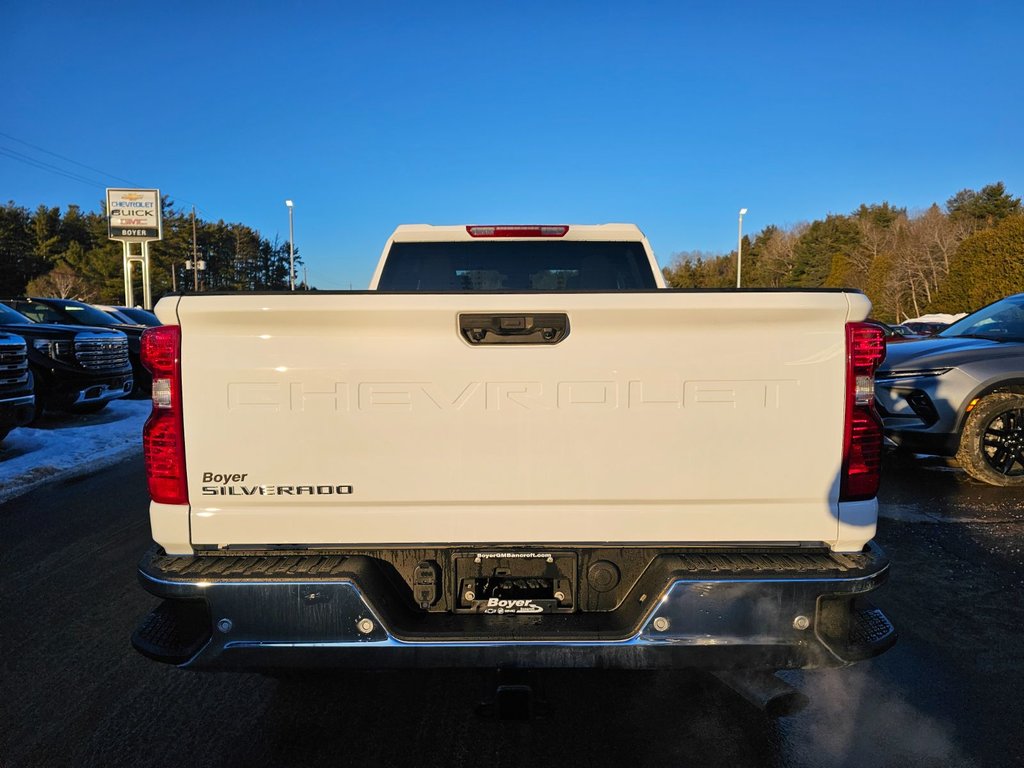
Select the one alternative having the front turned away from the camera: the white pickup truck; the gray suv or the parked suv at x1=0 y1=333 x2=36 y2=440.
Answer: the white pickup truck

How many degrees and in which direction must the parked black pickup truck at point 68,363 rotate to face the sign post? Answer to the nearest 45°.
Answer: approximately 135° to its left

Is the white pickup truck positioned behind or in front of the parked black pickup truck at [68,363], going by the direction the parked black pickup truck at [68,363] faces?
in front

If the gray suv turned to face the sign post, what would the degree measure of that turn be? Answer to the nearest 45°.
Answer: approximately 45° to its right

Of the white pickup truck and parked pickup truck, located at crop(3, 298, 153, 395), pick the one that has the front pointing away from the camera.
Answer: the white pickup truck

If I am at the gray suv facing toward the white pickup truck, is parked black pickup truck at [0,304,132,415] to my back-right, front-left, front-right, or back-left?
front-right

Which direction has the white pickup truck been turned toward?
away from the camera

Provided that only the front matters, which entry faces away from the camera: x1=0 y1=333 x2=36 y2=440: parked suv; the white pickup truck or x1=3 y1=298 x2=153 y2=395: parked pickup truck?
the white pickup truck

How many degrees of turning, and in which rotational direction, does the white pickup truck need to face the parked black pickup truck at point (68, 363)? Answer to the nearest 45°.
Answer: approximately 45° to its left

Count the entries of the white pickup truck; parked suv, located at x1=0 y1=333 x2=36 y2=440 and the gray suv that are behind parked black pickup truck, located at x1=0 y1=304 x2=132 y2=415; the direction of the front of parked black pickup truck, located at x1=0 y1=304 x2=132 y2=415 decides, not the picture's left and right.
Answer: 0

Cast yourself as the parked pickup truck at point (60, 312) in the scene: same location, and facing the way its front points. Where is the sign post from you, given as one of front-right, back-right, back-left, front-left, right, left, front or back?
back-left

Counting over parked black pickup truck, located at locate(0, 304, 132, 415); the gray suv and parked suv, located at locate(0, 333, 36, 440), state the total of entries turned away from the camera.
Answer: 0

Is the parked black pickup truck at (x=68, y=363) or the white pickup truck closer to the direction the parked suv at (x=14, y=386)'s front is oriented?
the white pickup truck

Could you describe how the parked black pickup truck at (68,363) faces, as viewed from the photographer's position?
facing the viewer and to the right of the viewer

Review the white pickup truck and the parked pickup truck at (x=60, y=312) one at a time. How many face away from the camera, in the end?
1

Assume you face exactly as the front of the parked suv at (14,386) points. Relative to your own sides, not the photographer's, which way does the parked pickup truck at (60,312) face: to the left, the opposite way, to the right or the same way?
the same way
